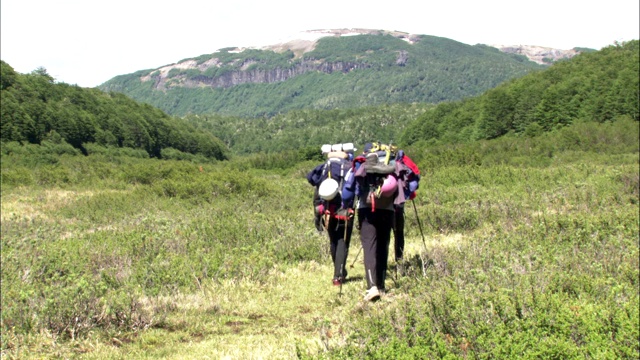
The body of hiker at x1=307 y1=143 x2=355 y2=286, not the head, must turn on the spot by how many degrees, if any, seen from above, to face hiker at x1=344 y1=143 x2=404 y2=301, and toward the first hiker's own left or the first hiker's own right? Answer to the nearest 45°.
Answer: approximately 135° to the first hiker's own right

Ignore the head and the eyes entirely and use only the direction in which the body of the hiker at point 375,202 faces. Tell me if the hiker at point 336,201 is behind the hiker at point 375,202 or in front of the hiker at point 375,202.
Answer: in front

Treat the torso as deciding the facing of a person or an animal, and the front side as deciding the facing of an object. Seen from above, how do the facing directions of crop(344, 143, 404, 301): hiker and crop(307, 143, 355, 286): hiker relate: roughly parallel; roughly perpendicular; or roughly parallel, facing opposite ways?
roughly parallel

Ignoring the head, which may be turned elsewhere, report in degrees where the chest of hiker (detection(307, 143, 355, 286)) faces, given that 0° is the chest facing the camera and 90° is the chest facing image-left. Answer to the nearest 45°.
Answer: approximately 180°

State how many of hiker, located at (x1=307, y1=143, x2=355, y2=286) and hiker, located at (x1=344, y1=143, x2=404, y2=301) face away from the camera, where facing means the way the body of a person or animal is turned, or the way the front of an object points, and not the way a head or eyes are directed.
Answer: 2

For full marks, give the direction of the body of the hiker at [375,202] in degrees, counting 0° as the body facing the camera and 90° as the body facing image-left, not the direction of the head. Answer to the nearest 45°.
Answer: approximately 180°
